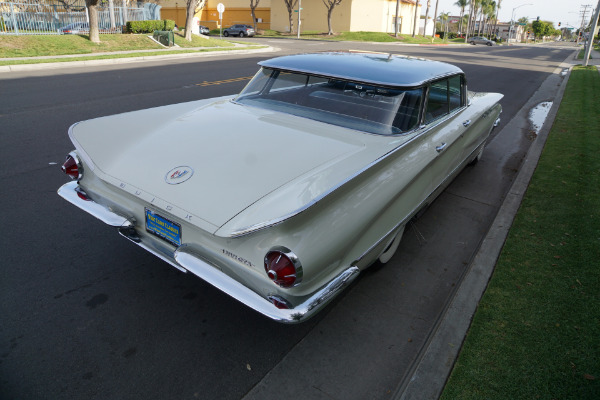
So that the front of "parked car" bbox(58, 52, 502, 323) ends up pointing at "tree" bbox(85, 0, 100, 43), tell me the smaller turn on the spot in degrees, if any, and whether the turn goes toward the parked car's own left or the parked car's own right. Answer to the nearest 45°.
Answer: approximately 90° to the parked car's own left

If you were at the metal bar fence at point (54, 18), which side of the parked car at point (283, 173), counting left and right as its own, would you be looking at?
left

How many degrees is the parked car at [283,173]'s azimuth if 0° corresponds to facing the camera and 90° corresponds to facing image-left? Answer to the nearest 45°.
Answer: approximately 225°

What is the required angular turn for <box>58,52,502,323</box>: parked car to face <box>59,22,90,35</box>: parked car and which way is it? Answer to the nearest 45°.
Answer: approximately 90° to its left

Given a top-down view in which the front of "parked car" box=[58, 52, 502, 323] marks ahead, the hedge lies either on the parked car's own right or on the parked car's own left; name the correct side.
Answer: on the parked car's own left

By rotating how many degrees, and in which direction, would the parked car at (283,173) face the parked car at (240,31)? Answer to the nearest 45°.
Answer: approximately 45° to its left

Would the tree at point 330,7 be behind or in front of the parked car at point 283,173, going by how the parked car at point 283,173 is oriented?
in front
